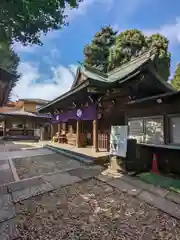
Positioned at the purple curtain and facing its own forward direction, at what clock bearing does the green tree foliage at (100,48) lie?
The green tree foliage is roughly at 5 o'clock from the purple curtain.

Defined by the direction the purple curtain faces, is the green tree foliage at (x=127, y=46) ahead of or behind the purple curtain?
behind

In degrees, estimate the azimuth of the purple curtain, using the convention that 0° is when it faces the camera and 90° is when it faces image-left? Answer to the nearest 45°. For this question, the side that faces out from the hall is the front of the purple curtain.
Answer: approximately 45°

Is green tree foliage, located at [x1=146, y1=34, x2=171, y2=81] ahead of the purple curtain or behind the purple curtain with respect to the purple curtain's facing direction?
behind

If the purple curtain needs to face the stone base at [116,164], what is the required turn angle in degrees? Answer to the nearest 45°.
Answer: approximately 45° to its left

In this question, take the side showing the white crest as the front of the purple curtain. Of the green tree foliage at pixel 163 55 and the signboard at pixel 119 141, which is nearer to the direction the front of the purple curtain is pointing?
the signboard

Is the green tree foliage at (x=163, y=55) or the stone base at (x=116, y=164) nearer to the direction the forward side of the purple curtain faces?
the stone base

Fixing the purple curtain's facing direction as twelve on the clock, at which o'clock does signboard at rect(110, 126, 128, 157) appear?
The signboard is roughly at 10 o'clock from the purple curtain.

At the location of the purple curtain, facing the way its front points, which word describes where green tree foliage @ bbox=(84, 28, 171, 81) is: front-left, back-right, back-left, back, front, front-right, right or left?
back

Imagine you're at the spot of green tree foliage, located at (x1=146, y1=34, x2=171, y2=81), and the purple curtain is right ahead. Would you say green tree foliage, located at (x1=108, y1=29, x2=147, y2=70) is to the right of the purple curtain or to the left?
right
